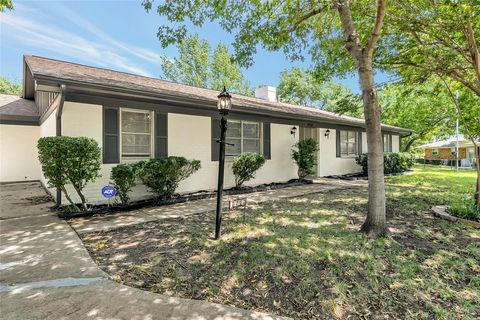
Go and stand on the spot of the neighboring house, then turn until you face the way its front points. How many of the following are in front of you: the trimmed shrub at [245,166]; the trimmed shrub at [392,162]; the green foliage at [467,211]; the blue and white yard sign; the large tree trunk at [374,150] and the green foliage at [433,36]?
6

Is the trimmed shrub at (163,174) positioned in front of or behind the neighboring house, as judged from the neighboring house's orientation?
in front

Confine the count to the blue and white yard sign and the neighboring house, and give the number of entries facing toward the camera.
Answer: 2

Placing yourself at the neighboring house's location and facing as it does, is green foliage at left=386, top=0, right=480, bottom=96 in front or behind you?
in front

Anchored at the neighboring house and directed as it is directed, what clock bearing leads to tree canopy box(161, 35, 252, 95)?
The tree canopy is roughly at 2 o'clock from the neighboring house.

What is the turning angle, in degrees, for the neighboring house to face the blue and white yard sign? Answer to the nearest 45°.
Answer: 0° — it already faces it

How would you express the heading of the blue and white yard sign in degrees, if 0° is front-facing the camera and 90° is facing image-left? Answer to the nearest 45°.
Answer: approximately 0°

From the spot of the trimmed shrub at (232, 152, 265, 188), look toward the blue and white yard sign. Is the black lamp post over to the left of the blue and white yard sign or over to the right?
left

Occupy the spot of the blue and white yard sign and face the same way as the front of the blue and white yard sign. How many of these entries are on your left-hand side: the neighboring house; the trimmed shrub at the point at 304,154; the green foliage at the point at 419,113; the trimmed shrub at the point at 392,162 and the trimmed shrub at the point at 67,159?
4

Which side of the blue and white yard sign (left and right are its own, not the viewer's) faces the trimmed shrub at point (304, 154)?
left

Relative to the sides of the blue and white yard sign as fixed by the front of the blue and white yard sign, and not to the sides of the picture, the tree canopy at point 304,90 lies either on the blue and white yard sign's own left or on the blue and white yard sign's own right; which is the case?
on the blue and white yard sign's own left

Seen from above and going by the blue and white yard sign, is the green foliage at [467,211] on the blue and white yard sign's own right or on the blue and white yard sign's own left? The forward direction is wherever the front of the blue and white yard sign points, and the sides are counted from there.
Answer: on the blue and white yard sign's own left
